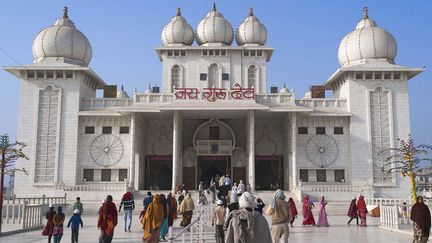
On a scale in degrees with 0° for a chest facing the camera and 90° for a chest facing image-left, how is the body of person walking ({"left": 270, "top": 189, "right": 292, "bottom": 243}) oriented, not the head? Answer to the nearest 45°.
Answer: approximately 180°

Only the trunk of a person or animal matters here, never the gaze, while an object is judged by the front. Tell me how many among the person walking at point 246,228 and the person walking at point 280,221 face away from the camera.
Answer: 2

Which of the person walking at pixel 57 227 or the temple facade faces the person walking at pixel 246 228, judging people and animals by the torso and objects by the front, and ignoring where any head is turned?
the temple facade

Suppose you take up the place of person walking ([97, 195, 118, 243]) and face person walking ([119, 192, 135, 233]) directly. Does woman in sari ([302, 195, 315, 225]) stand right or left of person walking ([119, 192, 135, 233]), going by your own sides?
right

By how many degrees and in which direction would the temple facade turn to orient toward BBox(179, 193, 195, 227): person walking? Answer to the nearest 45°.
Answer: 0° — it already faces them

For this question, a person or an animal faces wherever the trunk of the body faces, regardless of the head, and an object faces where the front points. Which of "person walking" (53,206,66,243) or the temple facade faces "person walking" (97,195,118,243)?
the temple facade

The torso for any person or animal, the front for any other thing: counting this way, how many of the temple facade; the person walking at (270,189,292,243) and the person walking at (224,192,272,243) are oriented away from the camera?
2

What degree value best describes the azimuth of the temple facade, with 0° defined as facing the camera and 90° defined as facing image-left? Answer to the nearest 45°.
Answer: approximately 0°
